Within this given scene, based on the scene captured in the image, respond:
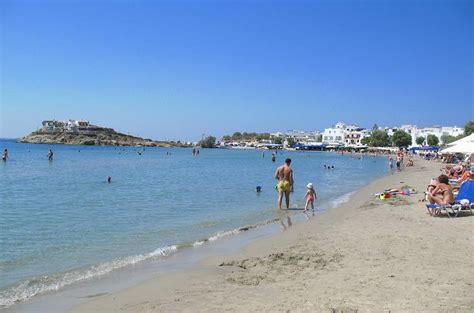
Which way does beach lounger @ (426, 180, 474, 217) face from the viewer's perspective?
to the viewer's left
